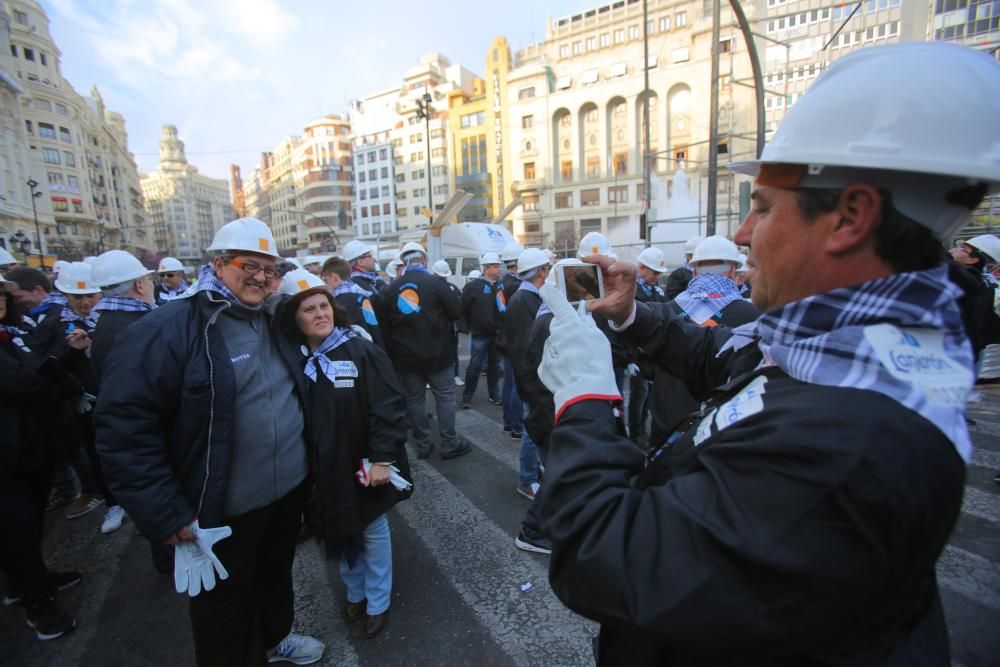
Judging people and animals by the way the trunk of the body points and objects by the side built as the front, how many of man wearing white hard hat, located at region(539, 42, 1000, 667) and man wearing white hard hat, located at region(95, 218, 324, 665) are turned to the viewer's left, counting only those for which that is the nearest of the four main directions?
1

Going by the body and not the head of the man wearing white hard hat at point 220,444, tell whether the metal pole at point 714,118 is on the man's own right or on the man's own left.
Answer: on the man's own left

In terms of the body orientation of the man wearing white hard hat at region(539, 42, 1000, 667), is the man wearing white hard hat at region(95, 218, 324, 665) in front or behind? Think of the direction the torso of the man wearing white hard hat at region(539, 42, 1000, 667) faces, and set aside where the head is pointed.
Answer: in front

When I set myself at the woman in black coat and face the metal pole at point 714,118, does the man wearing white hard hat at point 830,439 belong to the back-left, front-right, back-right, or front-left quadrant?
back-right

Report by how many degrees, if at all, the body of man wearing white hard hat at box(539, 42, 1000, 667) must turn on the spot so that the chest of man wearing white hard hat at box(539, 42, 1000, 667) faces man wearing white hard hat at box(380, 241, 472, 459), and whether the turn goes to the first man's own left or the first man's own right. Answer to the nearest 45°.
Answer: approximately 45° to the first man's own right

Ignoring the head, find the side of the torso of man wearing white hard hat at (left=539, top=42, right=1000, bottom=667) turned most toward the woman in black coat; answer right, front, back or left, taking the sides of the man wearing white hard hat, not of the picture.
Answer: front

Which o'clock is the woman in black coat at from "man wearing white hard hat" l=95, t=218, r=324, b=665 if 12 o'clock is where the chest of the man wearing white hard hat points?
The woman in black coat is roughly at 10 o'clock from the man wearing white hard hat.

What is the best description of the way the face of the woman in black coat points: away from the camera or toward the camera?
toward the camera

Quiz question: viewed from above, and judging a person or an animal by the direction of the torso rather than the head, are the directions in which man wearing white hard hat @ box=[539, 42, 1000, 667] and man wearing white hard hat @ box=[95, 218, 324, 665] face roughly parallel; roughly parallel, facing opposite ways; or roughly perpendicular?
roughly parallel, facing opposite ways

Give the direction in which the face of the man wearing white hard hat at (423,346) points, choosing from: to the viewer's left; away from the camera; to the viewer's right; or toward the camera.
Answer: away from the camera

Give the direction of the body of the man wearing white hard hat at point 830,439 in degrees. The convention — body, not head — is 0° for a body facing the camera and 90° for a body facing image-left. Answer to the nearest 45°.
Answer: approximately 90°

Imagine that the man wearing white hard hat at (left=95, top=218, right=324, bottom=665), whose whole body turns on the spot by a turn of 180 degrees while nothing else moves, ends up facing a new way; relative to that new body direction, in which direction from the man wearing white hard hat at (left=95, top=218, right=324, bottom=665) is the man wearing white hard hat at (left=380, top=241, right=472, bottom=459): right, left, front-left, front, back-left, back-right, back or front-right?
right

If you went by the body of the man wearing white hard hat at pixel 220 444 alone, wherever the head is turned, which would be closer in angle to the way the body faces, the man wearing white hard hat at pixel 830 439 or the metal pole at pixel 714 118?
the man wearing white hard hat

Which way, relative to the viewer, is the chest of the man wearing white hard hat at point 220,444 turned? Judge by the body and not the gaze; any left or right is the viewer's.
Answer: facing the viewer and to the right of the viewer

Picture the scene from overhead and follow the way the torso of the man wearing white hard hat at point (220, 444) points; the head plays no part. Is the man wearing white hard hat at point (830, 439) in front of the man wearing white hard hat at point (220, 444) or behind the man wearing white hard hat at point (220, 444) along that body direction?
in front
